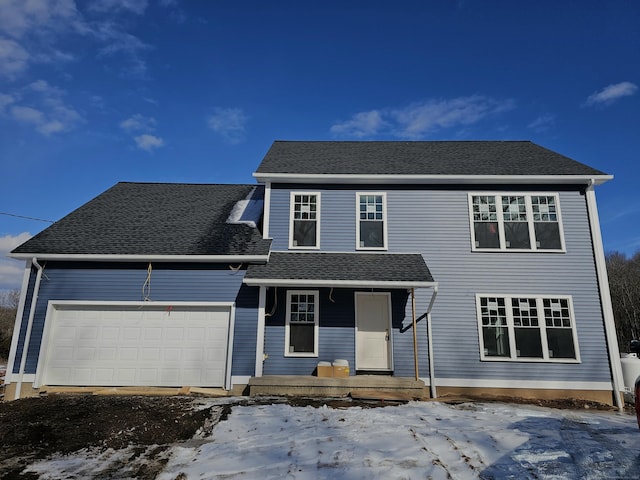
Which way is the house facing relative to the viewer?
toward the camera
